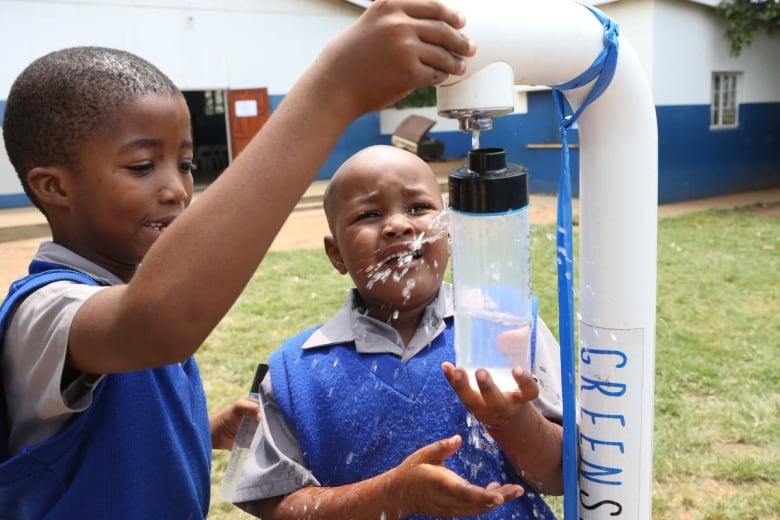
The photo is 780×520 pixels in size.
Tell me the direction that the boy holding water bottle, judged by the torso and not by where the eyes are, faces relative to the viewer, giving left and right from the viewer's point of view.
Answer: facing the viewer

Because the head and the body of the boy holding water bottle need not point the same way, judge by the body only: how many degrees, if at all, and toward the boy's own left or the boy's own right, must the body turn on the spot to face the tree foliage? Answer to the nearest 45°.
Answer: approximately 135° to the boy's own left
